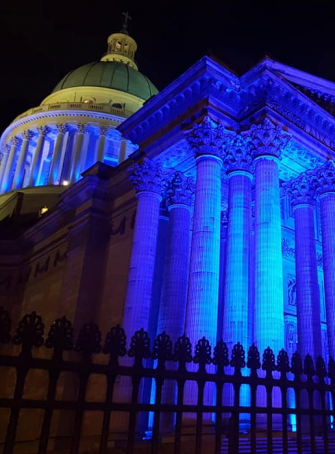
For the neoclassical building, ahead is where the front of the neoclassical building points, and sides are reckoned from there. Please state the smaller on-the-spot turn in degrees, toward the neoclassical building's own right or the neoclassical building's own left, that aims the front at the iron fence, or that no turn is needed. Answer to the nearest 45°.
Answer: approximately 45° to the neoclassical building's own right

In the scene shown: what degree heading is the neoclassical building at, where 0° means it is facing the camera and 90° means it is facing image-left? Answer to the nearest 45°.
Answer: approximately 315°
